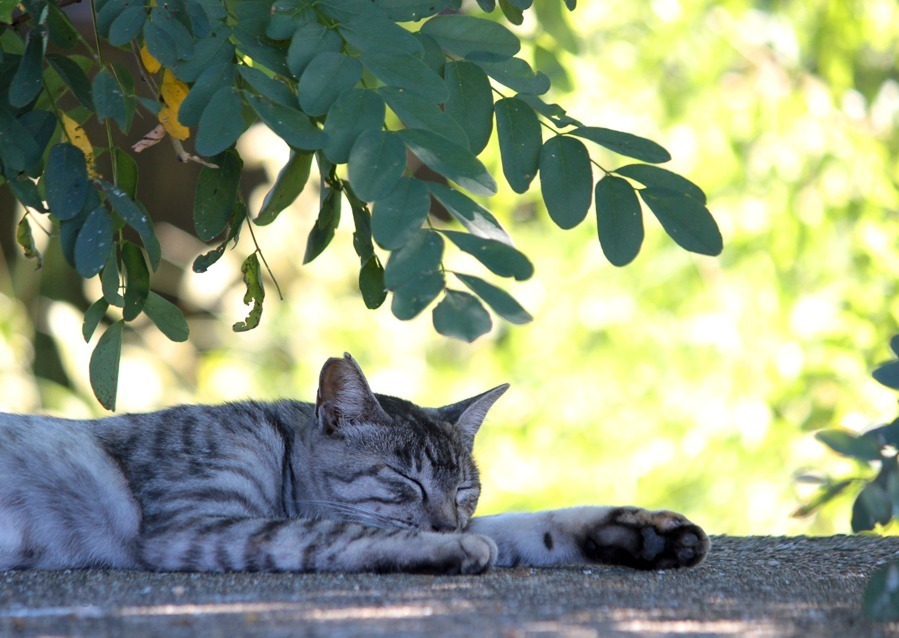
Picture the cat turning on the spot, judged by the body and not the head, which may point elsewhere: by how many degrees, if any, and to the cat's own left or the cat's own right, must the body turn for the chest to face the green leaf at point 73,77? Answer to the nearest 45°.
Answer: approximately 135° to the cat's own right

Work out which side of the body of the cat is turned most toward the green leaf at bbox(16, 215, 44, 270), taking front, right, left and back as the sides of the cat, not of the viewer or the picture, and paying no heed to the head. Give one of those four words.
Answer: back

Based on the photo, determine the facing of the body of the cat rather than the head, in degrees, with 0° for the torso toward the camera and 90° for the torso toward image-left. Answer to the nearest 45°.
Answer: approximately 270°
